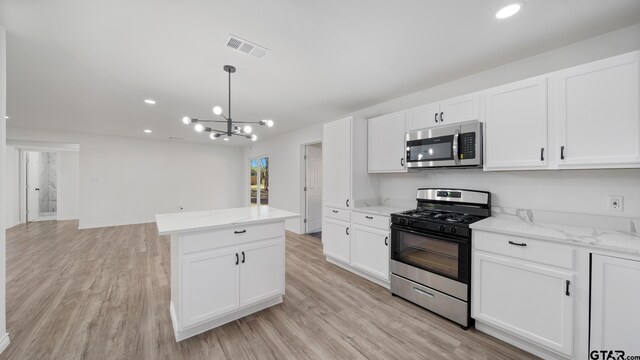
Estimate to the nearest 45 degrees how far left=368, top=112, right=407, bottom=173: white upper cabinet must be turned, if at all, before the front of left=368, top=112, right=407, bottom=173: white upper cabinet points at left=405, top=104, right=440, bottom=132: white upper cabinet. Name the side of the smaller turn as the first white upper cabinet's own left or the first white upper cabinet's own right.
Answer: approximately 90° to the first white upper cabinet's own left

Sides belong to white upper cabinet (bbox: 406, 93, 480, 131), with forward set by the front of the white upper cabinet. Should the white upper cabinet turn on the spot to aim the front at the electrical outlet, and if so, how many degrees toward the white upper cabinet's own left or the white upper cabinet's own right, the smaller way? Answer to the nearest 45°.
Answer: approximately 135° to the white upper cabinet's own left

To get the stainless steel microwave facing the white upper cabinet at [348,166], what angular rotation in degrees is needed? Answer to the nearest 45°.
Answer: approximately 45° to its right

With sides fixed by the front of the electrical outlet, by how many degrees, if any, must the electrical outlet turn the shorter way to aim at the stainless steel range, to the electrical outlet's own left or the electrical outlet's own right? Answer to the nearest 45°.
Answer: approximately 45° to the electrical outlet's own right

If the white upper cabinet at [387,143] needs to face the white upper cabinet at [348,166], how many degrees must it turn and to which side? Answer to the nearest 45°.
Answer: approximately 45° to its right

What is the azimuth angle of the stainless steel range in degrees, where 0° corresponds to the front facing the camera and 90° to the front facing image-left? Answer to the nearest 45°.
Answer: approximately 45°

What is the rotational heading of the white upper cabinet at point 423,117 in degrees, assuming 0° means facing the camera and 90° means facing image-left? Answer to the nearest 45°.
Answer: approximately 45°

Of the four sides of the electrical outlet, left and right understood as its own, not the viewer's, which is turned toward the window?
right
